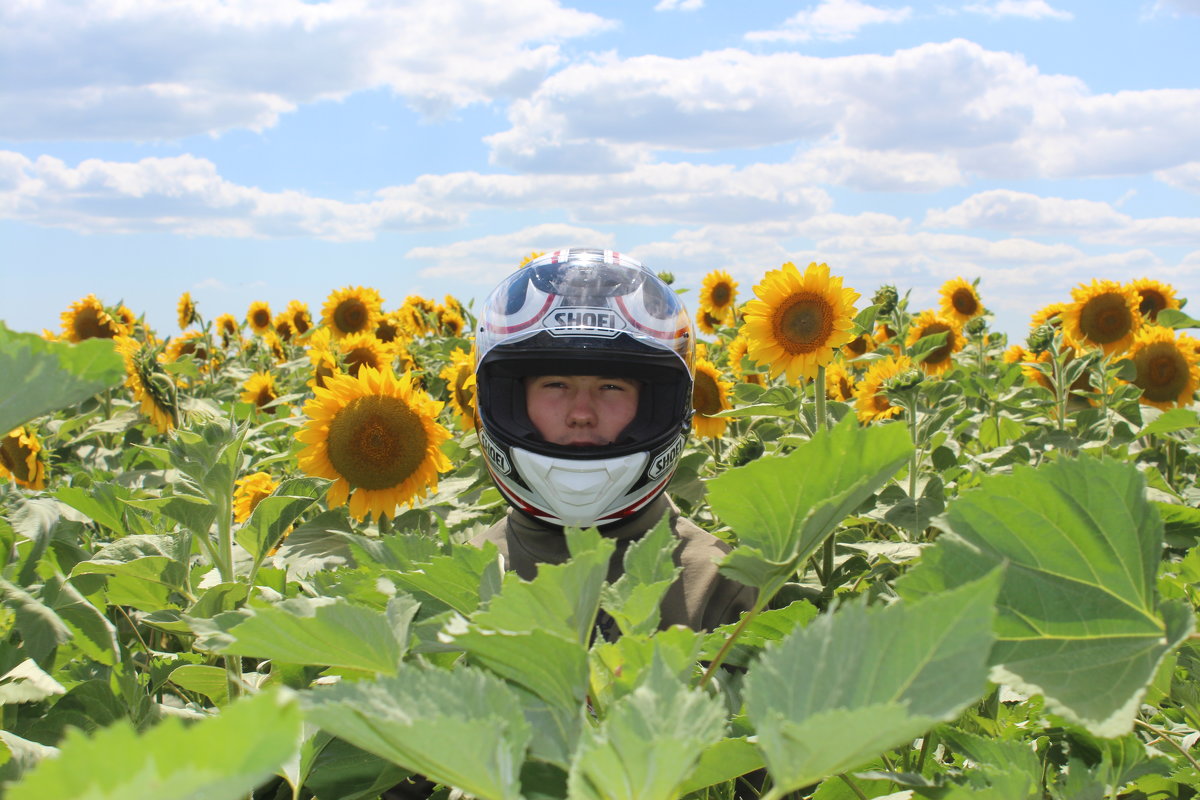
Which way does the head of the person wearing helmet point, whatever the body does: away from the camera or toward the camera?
toward the camera

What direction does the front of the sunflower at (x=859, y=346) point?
toward the camera

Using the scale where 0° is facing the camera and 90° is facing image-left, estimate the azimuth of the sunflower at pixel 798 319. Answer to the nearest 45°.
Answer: approximately 0°

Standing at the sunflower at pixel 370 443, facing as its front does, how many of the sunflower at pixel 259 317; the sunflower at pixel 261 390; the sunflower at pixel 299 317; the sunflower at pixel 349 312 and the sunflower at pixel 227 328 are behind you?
5

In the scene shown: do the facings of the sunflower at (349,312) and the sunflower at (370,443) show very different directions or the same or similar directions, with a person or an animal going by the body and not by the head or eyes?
same or similar directions

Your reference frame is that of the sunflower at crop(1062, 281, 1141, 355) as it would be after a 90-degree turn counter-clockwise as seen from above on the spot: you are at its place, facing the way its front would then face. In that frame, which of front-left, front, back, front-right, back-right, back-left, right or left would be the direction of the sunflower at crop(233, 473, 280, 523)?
back-right

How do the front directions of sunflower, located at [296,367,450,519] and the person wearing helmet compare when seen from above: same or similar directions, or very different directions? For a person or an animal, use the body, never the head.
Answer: same or similar directions

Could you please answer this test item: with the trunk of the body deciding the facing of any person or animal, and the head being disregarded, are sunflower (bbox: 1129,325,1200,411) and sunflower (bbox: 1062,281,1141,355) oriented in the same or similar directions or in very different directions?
same or similar directions

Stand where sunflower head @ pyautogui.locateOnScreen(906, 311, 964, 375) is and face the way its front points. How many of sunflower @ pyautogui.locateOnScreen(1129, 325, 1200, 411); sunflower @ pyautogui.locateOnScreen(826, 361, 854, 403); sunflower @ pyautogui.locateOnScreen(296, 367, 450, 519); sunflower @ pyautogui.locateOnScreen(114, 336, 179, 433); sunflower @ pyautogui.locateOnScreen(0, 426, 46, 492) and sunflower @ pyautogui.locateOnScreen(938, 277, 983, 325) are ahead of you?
1

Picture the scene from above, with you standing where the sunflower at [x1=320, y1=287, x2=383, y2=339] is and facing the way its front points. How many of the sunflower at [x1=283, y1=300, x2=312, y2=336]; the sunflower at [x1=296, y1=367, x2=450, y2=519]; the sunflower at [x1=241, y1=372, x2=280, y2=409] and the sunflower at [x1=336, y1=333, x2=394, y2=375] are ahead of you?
3

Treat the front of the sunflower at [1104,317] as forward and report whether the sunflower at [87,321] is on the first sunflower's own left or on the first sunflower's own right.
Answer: on the first sunflower's own right

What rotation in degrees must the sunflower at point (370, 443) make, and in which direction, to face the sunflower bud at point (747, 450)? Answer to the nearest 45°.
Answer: approximately 90° to its left

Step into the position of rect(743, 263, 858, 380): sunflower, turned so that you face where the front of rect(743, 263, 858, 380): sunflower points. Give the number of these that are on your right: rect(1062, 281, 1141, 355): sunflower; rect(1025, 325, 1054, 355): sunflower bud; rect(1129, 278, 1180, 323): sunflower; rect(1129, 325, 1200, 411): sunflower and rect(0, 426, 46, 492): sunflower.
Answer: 1

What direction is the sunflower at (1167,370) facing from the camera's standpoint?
toward the camera
